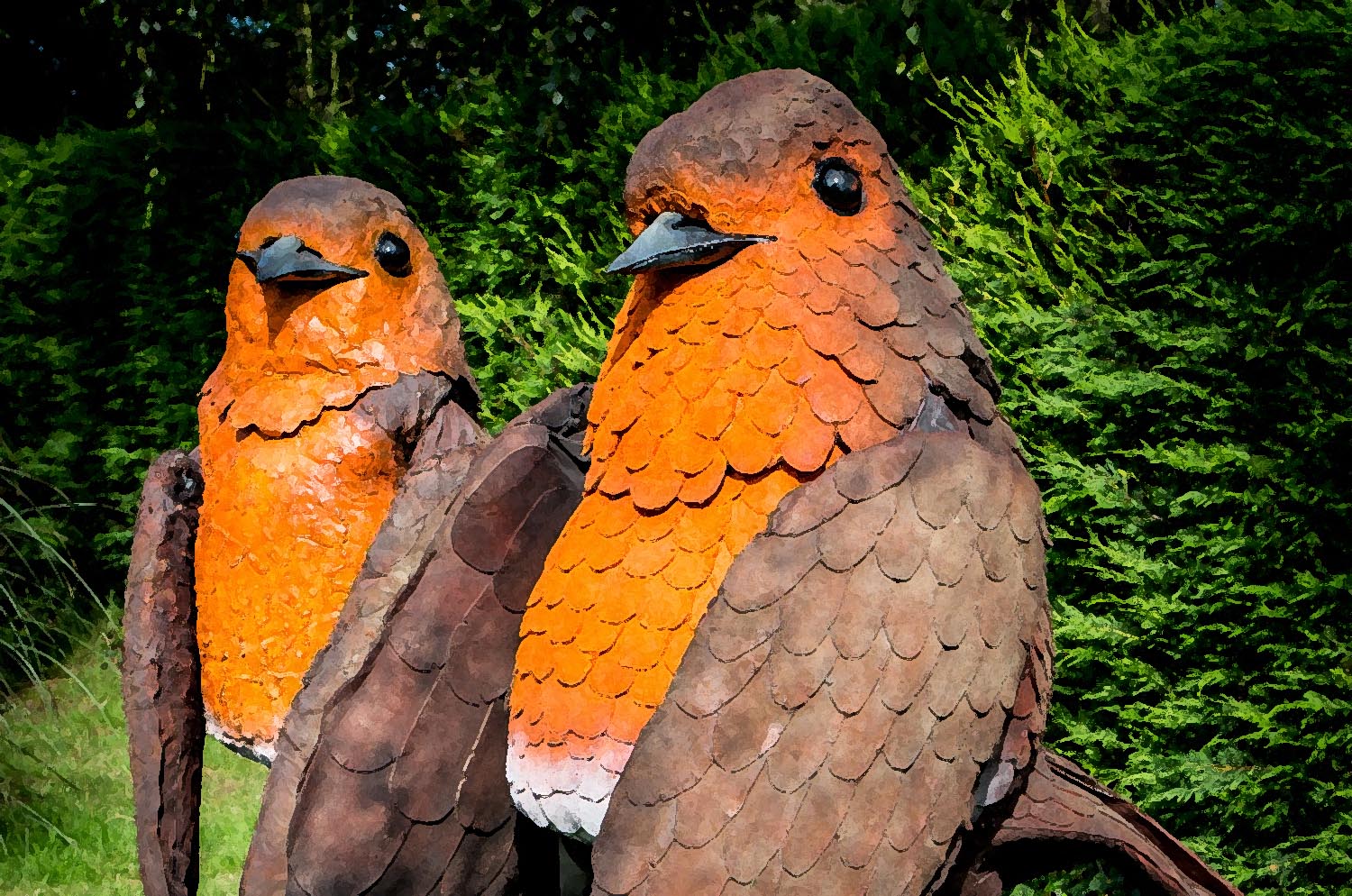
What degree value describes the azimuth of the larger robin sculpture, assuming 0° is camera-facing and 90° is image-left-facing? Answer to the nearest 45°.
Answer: approximately 45°

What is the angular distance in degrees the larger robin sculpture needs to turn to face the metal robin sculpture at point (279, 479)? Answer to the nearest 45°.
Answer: approximately 90° to its right

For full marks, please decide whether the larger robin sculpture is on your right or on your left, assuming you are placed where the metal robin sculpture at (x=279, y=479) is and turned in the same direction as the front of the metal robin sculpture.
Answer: on your left

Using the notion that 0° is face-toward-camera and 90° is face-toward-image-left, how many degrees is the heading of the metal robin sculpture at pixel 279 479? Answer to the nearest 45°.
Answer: approximately 45°
